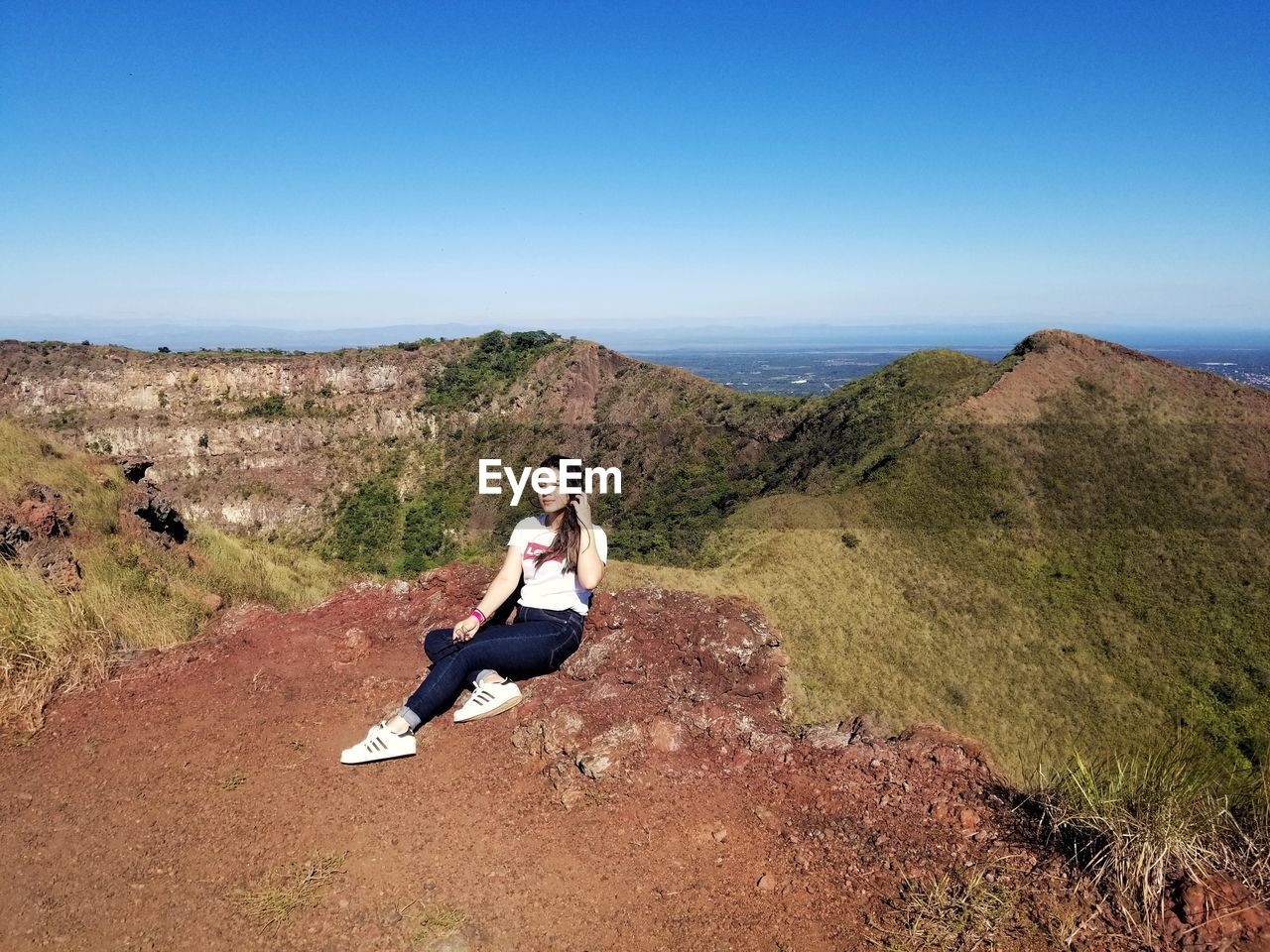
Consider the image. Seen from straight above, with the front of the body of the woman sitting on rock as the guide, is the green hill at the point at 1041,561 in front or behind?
behind

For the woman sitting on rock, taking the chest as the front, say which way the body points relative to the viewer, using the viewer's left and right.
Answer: facing the viewer and to the left of the viewer
